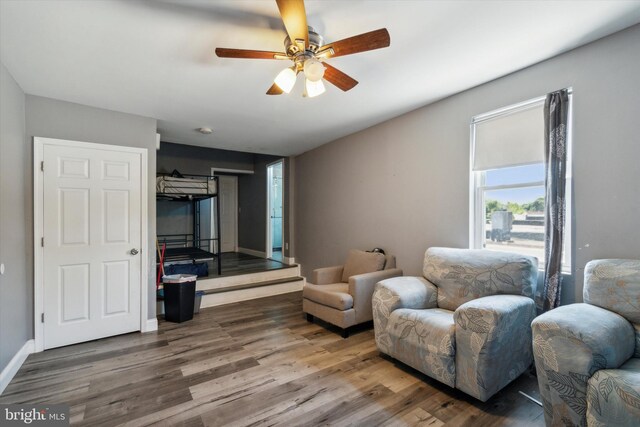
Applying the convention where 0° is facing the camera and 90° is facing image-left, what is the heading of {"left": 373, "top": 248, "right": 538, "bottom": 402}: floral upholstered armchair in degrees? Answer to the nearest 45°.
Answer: approximately 45°

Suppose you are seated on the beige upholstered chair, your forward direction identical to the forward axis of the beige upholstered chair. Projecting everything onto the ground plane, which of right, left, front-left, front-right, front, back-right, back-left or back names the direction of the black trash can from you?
front-right

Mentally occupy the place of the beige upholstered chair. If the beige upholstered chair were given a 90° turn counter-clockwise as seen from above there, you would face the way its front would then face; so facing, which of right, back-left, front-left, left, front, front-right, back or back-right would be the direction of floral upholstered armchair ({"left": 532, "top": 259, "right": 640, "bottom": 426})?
front

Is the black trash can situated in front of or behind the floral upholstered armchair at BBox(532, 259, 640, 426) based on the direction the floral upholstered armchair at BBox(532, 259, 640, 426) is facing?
in front

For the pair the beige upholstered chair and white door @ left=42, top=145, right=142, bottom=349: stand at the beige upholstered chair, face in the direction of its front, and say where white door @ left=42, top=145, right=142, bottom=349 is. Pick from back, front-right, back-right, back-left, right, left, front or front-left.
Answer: front-right

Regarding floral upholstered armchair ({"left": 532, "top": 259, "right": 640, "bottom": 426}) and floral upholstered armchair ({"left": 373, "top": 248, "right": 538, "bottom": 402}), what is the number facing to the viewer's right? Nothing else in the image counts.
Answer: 0

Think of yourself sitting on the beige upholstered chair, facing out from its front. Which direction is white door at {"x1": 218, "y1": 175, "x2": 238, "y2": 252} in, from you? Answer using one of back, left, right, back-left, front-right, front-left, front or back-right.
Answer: right

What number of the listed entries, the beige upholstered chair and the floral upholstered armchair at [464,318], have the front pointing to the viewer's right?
0

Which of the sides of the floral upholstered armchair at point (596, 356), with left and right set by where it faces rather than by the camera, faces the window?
right

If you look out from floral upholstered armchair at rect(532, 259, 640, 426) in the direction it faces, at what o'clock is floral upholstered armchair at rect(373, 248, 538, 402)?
floral upholstered armchair at rect(373, 248, 538, 402) is roughly at 2 o'clock from floral upholstered armchair at rect(532, 259, 640, 426).
